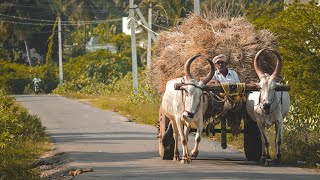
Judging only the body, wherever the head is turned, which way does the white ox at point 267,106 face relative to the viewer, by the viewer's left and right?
facing the viewer

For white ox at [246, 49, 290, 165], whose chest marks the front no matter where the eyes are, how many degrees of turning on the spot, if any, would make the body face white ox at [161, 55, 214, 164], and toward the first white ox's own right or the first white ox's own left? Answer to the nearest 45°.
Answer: approximately 90° to the first white ox's own right

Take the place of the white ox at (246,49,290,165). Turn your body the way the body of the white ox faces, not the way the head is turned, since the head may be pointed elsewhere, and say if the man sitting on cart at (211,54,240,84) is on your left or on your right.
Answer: on your right

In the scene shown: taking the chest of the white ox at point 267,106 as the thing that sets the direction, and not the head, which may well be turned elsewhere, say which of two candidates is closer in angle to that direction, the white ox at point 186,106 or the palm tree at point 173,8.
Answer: the white ox

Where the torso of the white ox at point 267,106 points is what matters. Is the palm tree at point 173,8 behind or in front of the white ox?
behind
